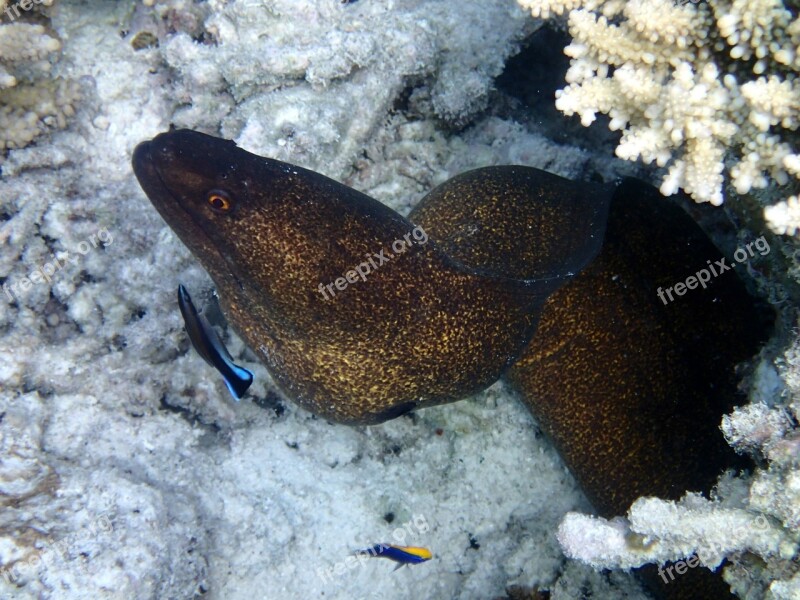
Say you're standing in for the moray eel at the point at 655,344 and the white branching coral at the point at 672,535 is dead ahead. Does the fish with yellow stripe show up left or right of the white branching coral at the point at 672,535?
right

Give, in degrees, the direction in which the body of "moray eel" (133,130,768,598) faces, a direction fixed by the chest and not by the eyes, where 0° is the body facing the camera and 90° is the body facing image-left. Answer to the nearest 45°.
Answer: approximately 90°

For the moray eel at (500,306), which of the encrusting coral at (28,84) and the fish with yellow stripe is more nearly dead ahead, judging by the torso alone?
the encrusting coral

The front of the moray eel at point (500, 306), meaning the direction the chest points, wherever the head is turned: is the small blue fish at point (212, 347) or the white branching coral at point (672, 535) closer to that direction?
the small blue fish

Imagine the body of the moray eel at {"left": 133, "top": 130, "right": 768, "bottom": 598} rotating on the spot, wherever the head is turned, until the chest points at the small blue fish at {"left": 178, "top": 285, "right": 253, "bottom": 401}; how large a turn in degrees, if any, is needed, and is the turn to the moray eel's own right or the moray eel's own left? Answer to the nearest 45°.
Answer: approximately 45° to the moray eel's own left

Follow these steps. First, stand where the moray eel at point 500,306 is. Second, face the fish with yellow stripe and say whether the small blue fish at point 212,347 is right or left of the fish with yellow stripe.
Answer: right

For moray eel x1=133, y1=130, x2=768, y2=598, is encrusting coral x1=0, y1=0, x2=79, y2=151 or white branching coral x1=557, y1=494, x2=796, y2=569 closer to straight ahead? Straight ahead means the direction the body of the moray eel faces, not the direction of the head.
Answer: the encrusting coral

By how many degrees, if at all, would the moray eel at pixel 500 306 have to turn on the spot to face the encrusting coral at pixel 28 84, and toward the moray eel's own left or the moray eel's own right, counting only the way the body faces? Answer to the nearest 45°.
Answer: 0° — it already faces it

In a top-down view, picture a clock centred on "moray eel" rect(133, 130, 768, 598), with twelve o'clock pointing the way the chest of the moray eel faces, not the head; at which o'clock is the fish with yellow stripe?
The fish with yellow stripe is roughly at 9 o'clock from the moray eel.
